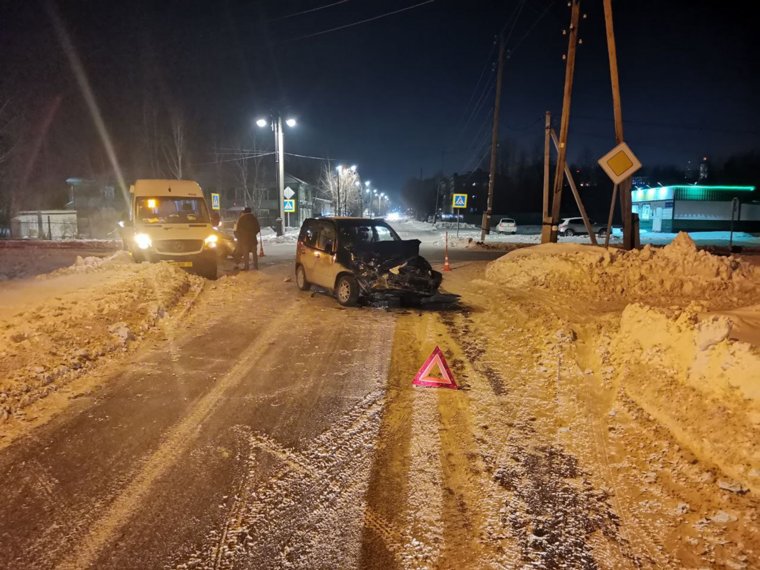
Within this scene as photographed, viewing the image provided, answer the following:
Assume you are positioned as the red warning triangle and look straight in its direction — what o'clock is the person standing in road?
The person standing in road is roughly at 5 o'clock from the red warning triangle.

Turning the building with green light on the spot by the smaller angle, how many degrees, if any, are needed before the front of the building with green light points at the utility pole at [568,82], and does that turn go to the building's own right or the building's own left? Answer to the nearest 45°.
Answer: approximately 45° to the building's own left

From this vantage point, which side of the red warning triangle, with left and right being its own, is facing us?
front

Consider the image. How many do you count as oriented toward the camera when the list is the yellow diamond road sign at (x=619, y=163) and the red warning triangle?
2

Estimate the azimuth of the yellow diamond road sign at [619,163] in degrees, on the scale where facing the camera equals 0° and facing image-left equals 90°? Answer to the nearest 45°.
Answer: approximately 0°

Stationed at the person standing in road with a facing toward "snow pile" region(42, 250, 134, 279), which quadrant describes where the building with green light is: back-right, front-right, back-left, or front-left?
back-right

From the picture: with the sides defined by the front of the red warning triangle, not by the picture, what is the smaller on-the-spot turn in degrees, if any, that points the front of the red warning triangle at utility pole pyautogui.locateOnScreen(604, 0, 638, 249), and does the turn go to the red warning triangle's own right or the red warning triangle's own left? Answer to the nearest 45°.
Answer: approximately 135° to the red warning triangle's own left

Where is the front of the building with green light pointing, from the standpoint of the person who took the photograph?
facing the viewer and to the left of the viewer

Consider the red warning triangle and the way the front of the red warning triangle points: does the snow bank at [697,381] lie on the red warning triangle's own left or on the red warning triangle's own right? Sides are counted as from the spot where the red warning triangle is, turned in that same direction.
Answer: on the red warning triangle's own left

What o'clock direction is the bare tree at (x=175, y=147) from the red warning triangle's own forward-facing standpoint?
The bare tree is roughly at 5 o'clock from the red warning triangle.

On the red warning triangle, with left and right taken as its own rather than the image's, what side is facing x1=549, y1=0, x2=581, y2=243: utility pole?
back

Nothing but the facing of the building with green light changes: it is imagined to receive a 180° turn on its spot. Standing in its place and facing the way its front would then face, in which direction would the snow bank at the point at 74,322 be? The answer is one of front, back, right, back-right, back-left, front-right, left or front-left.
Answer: back-right

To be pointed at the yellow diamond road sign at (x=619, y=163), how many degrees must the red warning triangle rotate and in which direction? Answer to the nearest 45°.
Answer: approximately 135° to its left

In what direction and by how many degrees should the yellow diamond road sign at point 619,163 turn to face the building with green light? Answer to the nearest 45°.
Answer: approximately 180°

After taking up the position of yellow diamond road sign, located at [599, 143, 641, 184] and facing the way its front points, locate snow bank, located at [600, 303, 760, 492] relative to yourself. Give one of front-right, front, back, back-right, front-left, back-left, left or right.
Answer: front

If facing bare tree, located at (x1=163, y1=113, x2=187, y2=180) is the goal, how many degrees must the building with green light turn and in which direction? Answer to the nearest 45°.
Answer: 0° — it already faces it
